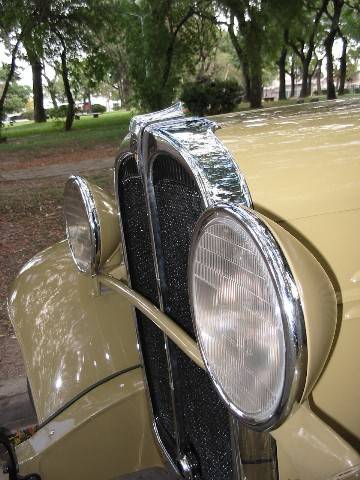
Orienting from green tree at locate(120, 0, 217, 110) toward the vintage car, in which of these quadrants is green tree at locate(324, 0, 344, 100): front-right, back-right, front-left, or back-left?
back-left

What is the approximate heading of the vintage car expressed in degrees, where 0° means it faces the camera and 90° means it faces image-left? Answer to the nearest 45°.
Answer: approximately 45°

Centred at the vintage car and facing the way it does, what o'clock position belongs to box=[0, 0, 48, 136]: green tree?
The green tree is roughly at 4 o'clock from the vintage car.

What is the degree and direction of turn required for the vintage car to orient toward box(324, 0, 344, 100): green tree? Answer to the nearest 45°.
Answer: approximately 135° to its right

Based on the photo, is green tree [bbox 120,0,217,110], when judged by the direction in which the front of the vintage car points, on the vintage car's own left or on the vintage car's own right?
on the vintage car's own right

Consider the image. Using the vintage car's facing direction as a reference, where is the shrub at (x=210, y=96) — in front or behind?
behind
